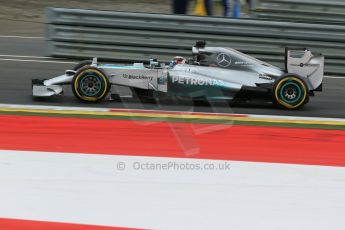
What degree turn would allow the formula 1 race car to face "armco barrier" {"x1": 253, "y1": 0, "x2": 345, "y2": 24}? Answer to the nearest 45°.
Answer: approximately 135° to its right

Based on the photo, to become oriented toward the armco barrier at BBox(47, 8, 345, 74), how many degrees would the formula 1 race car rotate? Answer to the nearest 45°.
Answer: approximately 90° to its right

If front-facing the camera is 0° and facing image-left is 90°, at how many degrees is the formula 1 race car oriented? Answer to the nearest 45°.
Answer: approximately 90°
